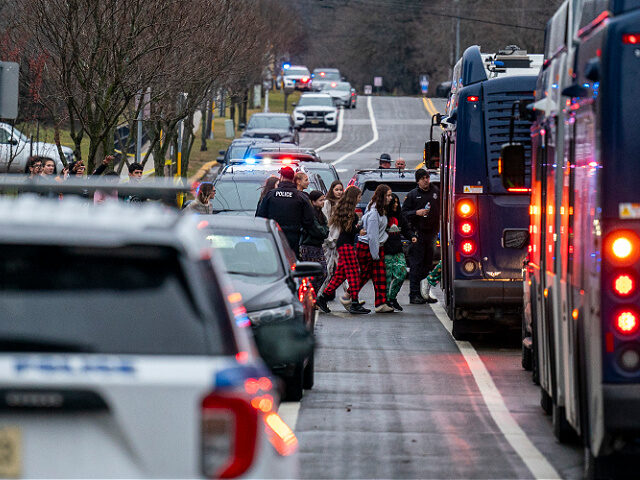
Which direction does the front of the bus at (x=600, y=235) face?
away from the camera

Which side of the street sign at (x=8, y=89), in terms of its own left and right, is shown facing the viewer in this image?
back

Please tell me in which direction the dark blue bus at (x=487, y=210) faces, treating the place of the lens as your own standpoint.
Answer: facing away from the viewer

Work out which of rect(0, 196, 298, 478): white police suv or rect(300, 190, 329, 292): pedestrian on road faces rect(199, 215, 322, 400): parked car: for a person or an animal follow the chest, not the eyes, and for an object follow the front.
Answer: the white police suv

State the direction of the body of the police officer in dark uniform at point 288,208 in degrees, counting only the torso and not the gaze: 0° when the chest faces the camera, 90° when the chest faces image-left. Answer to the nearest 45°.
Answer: approximately 180°
